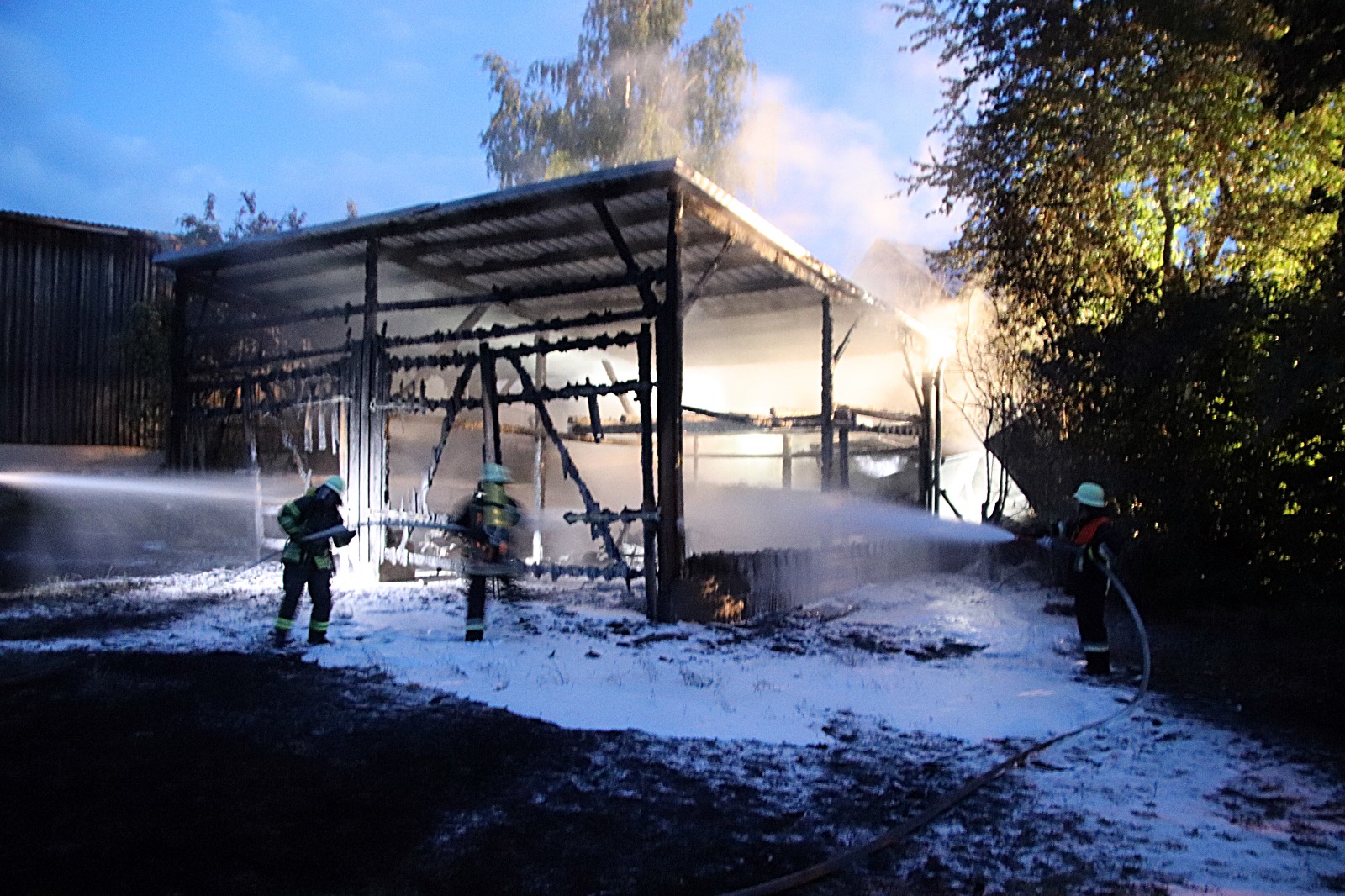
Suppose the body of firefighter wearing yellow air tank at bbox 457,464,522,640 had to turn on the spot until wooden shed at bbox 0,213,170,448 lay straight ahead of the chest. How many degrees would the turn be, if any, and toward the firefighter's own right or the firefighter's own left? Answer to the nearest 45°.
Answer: approximately 45° to the firefighter's own left

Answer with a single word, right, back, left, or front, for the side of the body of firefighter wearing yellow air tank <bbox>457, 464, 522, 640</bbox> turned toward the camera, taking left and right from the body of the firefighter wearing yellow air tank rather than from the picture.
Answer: back

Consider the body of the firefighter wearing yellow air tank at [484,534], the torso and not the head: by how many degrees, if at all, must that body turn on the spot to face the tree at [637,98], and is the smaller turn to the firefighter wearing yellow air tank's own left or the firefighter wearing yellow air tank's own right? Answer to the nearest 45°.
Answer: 0° — they already face it

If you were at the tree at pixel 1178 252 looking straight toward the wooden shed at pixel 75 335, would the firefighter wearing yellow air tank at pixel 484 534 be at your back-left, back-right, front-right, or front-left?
front-left

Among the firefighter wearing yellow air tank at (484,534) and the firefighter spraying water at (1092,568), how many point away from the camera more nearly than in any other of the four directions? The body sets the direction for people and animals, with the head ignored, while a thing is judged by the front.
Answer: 1

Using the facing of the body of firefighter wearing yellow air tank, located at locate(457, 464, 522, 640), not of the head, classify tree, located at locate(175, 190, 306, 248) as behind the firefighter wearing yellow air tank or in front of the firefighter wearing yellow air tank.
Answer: in front

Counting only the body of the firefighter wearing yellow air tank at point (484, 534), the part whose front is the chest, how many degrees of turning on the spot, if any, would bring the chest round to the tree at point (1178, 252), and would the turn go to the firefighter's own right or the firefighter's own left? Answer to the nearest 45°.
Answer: approximately 90° to the firefighter's own right

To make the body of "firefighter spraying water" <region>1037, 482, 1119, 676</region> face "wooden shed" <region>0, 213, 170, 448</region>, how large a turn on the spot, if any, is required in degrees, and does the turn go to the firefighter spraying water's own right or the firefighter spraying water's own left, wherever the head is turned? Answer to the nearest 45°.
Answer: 0° — they already face it

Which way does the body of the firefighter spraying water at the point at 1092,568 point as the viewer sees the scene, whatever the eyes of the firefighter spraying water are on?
to the viewer's left

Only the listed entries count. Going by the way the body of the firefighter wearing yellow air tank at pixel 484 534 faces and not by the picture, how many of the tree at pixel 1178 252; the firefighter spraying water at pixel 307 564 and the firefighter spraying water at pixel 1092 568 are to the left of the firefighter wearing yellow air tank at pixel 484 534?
1

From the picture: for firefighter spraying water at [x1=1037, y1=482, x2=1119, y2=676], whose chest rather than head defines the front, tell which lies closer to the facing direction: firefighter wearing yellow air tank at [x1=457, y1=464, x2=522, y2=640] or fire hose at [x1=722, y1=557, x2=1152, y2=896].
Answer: the firefighter wearing yellow air tank

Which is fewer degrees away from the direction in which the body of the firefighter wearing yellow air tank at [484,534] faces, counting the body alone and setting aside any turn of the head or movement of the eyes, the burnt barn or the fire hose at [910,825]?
the burnt barn

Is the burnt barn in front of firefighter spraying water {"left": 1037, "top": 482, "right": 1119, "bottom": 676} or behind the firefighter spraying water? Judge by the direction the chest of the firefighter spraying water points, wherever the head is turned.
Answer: in front
